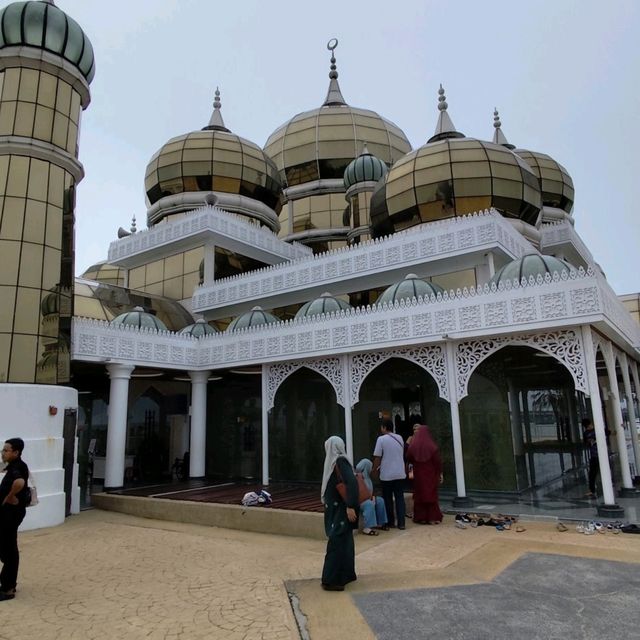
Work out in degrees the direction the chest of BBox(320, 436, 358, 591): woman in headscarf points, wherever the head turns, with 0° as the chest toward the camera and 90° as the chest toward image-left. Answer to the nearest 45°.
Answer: approximately 225°

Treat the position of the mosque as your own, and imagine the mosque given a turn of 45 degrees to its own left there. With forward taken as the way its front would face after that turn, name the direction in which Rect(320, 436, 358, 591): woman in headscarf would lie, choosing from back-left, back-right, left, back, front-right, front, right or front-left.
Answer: front

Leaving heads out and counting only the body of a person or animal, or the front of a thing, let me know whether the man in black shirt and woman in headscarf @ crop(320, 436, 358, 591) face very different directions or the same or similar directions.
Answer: very different directions

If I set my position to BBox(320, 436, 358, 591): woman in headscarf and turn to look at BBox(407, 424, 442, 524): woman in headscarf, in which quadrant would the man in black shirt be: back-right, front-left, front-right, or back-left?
back-left
